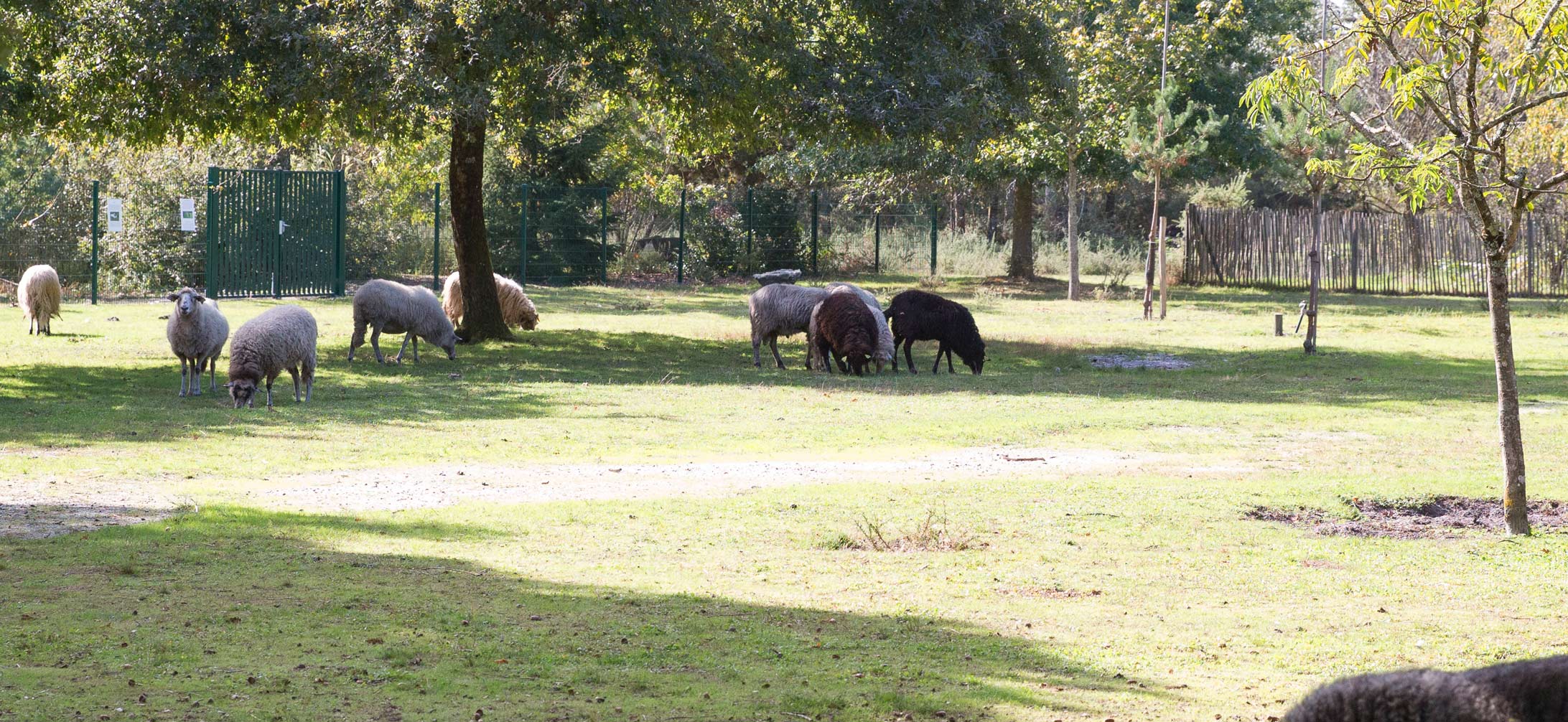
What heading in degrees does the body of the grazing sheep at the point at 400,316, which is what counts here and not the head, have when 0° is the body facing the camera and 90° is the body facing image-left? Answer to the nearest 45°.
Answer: approximately 270°

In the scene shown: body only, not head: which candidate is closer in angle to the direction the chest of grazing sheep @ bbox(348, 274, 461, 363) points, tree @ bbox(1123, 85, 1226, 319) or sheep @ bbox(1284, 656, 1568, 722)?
the tree

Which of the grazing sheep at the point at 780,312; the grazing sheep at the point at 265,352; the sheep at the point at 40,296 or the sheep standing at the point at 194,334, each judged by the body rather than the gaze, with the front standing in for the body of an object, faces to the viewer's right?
the grazing sheep at the point at 780,312

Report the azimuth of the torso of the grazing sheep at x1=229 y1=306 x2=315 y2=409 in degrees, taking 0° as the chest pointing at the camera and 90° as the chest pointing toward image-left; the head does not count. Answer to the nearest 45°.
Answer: approximately 45°

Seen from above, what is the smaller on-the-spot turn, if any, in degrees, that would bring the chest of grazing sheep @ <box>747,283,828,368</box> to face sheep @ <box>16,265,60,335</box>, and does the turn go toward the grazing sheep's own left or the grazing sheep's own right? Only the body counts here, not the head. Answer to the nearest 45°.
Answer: approximately 180°

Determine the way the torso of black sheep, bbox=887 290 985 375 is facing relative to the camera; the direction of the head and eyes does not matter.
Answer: to the viewer's right

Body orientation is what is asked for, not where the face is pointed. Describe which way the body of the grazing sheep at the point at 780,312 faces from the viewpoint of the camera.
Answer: to the viewer's right

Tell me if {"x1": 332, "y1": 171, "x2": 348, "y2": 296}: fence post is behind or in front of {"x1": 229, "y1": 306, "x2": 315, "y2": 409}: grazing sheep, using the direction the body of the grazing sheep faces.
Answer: behind

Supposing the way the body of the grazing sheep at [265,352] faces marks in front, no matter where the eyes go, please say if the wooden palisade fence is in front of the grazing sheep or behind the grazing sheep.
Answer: behind

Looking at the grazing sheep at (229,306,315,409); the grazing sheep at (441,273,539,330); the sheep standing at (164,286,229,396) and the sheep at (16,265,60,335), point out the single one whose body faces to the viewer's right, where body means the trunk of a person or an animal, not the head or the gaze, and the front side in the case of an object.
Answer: the grazing sheep at (441,273,539,330)

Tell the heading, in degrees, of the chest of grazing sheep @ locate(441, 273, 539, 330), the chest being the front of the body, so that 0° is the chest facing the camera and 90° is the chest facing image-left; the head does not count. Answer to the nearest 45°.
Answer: approximately 270°
